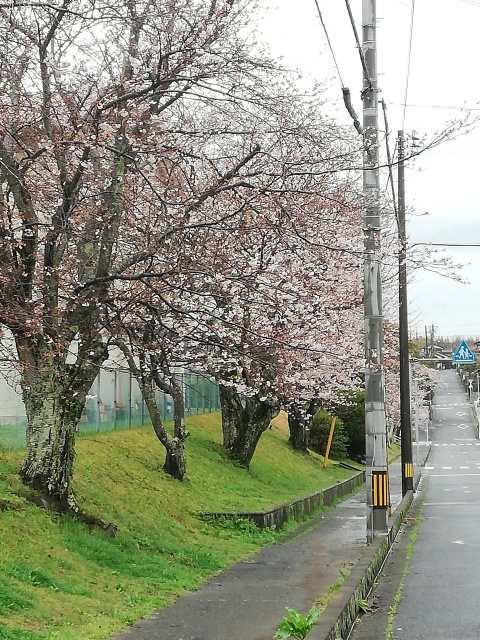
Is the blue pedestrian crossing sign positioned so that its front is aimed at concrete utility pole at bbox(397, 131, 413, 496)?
yes

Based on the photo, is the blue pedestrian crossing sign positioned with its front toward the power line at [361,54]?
yes

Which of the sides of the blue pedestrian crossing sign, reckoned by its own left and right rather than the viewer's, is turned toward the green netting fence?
front

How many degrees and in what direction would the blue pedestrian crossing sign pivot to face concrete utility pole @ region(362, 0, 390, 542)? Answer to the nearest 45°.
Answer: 0° — it already faces it

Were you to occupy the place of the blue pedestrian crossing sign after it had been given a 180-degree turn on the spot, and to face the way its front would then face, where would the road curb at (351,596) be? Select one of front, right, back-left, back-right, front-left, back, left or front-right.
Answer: back

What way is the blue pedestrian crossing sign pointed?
toward the camera
